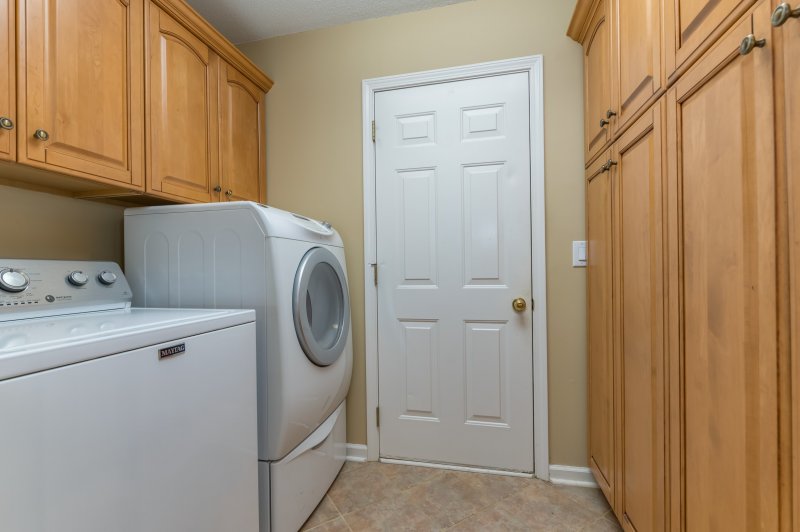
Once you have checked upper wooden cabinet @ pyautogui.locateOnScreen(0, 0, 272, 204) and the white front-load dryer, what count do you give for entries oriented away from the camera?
0

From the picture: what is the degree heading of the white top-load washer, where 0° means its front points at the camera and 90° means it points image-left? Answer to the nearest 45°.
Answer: approximately 315°

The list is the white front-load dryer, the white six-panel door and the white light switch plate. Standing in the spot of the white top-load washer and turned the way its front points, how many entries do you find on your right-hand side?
0

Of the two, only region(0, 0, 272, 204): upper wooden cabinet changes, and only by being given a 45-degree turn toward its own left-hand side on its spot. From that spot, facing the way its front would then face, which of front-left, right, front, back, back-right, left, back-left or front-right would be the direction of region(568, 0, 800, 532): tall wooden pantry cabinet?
front-right

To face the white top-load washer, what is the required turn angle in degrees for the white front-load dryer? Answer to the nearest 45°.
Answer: approximately 90° to its right

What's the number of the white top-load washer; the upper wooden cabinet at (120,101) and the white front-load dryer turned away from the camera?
0

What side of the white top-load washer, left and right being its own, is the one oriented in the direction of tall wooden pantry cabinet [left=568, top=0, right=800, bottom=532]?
front

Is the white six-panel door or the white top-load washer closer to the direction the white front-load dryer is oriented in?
the white six-panel door

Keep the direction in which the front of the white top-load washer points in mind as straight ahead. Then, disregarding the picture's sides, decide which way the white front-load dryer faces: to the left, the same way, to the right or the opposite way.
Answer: the same way

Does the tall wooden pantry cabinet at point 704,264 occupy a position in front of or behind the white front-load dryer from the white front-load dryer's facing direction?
in front

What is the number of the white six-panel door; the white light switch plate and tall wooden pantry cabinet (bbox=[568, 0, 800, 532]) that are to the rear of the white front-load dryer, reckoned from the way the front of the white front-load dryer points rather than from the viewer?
0

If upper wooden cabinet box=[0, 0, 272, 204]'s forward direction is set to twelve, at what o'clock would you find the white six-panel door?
The white six-panel door is roughly at 11 o'clock from the upper wooden cabinet.

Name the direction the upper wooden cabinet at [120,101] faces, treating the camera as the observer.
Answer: facing the viewer and to the right of the viewer

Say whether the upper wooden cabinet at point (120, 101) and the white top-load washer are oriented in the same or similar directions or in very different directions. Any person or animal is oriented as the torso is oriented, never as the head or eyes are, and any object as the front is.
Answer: same or similar directions

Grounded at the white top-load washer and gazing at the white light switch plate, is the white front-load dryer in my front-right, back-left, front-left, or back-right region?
front-left

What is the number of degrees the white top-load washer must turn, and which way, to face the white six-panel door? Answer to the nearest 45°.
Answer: approximately 45° to its left

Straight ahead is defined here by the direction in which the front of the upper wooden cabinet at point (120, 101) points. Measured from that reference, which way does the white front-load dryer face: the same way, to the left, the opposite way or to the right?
the same way
